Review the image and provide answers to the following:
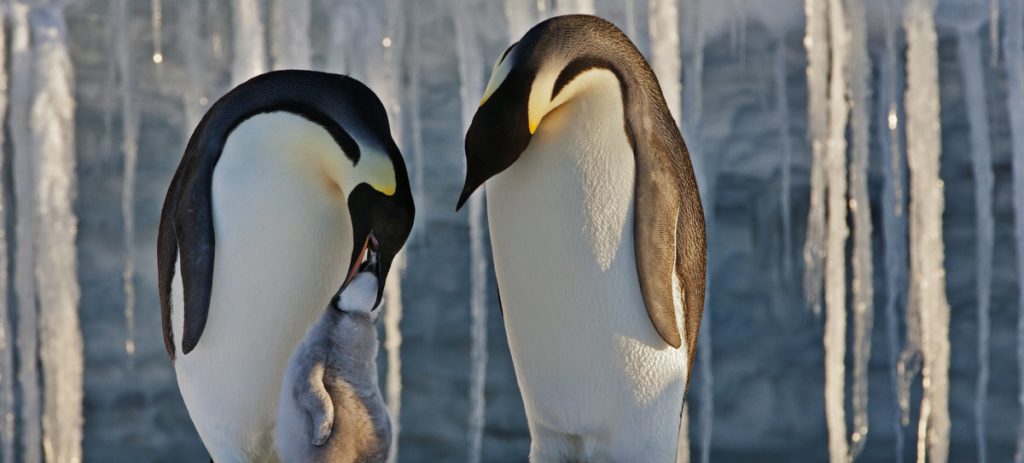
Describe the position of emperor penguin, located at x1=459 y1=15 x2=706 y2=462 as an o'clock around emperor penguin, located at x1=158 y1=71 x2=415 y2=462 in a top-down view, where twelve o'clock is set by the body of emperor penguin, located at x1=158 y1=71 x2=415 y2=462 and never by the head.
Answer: emperor penguin, located at x1=459 y1=15 x2=706 y2=462 is roughly at 11 o'clock from emperor penguin, located at x1=158 y1=71 x2=415 y2=462.

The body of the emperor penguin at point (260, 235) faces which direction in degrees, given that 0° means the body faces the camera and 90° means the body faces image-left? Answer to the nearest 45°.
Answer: approximately 315°

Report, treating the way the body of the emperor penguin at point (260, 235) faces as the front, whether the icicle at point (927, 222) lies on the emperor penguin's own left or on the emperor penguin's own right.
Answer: on the emperor penguin's own left

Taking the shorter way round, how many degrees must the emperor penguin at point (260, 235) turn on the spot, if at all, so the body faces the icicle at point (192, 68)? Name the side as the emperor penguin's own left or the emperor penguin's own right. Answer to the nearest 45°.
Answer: approximately 135° to the emperor penguin's own left

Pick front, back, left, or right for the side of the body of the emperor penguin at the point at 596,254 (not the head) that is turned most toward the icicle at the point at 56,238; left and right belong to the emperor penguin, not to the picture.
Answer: right

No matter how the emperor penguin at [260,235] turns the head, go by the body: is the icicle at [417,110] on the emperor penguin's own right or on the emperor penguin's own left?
on the emperor penguin's own left

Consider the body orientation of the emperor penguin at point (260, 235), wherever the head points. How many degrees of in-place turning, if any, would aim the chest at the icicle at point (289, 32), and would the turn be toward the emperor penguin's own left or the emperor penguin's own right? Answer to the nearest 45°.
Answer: approximately 135° to the emperor penguin's own left

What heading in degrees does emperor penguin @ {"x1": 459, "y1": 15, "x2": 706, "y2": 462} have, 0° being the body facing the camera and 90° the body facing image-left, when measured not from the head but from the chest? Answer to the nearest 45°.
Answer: approximately 45°
